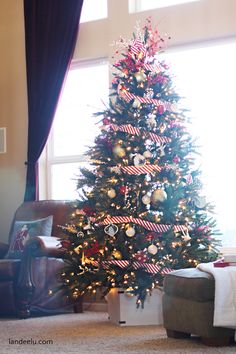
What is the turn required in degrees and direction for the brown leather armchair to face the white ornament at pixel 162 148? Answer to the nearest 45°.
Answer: approximately 90° to its left

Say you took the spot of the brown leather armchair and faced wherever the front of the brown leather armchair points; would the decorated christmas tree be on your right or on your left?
on your left

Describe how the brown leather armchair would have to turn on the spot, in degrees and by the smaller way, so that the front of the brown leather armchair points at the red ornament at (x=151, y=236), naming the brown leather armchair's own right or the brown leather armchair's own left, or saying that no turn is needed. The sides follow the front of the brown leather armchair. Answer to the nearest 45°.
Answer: approximately 90° to the brown leather armchair's own left

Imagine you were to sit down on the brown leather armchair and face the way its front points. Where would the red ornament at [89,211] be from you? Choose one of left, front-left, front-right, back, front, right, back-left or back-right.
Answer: left

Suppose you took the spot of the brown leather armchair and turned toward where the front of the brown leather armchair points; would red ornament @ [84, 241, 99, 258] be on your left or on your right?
on your left
